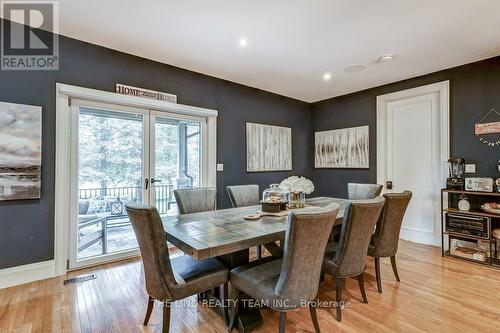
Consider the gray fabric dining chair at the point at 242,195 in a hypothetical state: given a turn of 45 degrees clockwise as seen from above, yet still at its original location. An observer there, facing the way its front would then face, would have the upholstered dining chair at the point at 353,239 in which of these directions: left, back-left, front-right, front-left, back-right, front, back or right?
front-left

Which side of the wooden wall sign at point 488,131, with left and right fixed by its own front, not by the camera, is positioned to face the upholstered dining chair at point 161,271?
front

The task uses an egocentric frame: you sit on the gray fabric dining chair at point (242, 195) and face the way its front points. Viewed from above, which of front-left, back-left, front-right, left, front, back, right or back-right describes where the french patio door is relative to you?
back-right

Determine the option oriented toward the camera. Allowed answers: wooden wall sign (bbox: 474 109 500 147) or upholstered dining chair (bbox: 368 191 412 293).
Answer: the wooden wall sign

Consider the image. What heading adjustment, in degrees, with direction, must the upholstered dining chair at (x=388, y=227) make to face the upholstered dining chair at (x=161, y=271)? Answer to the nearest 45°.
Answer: approximately 90° to its left

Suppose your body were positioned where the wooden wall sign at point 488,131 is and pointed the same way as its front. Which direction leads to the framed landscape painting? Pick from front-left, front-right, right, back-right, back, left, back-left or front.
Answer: front-right

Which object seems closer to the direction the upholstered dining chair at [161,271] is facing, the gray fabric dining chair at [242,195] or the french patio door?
the gray fabric dining chair

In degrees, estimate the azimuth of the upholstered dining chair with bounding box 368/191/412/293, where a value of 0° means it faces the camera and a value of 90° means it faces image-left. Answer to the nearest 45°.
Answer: approximately 135°

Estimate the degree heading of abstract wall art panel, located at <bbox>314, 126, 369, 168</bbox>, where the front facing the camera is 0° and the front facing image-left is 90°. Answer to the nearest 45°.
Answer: approximately 45°

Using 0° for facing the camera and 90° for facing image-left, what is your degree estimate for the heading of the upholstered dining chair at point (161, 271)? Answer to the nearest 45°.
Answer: approximately 225°

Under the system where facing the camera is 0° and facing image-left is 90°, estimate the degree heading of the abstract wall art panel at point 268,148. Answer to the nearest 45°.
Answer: approximately 315°

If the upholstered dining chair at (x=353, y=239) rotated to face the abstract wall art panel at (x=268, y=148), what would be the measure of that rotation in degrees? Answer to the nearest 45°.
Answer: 0° — it already faces it

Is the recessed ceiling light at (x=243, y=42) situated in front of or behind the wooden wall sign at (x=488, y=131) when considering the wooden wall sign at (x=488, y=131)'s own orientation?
in front

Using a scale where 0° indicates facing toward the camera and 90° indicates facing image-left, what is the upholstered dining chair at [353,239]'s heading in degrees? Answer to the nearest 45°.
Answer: approximately 135°

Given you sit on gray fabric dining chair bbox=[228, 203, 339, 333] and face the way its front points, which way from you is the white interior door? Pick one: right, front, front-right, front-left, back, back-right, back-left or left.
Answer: right

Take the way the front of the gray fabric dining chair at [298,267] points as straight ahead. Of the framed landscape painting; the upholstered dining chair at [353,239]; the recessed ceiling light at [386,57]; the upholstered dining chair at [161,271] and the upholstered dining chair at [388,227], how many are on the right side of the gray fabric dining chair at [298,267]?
3

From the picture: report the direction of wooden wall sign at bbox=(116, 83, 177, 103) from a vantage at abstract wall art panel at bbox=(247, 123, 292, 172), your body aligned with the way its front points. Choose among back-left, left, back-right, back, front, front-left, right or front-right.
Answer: right

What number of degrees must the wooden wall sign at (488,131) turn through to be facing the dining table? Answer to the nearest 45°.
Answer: approximately 45° to its right

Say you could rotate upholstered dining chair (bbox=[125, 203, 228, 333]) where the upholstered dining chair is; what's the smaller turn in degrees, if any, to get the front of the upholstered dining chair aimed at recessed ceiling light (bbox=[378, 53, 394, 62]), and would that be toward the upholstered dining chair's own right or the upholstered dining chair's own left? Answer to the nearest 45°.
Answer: approximately 45° to the upholstered dining chair's own right

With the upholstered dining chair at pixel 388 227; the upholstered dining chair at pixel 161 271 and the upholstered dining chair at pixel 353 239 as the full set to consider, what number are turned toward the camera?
0

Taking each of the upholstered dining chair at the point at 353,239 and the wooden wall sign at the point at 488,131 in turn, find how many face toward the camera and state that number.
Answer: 1
